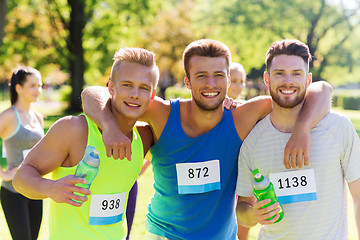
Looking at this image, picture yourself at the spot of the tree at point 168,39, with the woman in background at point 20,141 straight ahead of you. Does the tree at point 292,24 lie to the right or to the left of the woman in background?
left

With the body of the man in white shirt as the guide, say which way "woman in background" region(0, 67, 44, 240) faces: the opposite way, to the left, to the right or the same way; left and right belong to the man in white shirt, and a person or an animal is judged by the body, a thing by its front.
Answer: to the left

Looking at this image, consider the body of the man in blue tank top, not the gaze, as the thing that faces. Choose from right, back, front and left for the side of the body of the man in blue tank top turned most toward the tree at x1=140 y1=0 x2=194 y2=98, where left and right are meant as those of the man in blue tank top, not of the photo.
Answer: back

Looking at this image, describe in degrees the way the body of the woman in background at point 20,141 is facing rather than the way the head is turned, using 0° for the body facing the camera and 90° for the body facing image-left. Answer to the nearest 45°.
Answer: approximately 315°

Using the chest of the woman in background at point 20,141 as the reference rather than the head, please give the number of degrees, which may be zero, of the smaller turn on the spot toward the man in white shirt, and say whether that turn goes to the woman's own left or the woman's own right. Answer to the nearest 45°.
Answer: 0° — they already face them

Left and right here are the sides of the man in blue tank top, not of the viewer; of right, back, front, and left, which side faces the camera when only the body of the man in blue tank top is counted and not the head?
front

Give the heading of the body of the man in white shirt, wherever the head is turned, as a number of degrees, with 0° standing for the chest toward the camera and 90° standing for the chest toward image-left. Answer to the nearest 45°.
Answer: approximately 0°

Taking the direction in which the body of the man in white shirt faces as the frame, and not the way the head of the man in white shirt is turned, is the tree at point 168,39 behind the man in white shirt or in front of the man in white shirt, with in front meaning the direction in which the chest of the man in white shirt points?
behind

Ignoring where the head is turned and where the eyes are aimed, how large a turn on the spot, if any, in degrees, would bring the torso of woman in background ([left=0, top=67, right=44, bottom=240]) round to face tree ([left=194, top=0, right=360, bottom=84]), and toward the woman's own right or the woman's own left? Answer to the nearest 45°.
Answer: approximately 90° to the woman's own left

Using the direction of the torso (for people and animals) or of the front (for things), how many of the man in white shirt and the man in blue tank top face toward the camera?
2
